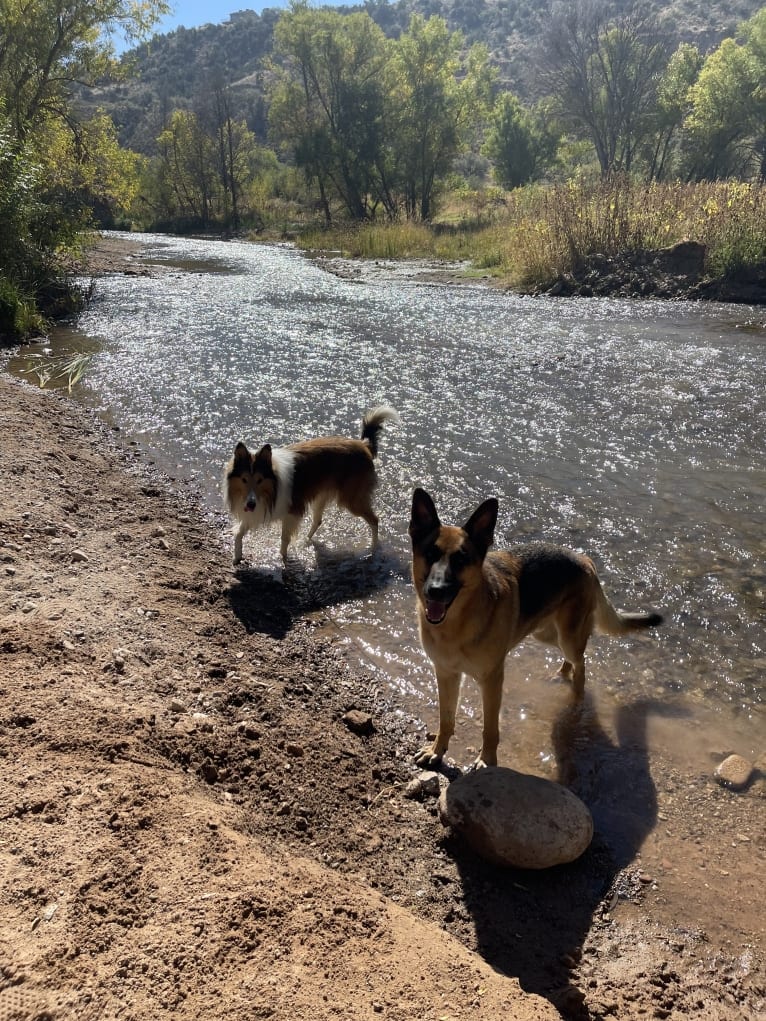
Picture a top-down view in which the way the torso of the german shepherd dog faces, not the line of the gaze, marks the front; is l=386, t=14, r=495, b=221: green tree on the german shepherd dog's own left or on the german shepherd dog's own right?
on the german shepherd dog's own right

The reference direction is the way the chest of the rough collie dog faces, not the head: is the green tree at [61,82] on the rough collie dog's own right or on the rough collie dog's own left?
on the rough collie dog's own right

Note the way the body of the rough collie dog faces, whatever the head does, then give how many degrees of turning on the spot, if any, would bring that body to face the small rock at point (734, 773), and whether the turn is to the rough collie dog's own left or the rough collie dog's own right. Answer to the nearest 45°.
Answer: approximately 90° to the rough collie dog's own left

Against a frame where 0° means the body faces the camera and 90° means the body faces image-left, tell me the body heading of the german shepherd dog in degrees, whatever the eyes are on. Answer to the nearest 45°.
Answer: approximately 45°

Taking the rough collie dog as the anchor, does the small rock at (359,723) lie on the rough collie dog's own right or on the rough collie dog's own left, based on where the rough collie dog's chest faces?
on the rough collie dog's own left

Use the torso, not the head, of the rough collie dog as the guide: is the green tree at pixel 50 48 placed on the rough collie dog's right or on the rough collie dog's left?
on the rough collie dog's right

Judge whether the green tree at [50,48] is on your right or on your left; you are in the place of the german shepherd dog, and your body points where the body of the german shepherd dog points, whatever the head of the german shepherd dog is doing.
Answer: on your right

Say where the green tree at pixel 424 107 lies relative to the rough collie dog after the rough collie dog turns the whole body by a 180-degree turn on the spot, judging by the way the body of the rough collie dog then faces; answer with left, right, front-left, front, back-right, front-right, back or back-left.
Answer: front-left

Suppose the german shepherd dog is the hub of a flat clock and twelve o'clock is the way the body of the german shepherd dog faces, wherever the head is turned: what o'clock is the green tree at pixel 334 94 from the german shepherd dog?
The green tree is roughly at 4 o'clock from the german shepherd dog.

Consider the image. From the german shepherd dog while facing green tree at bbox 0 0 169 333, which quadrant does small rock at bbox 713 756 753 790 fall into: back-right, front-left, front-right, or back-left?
back-right

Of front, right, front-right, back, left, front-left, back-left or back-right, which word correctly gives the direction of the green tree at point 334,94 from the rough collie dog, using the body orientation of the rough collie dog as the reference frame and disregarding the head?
back-right
